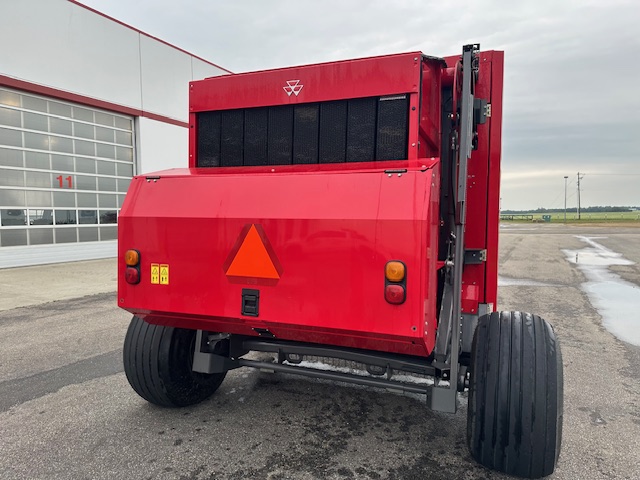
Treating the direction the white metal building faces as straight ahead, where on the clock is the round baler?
The round baler is roughly at 1 o'clock from the white metal building.

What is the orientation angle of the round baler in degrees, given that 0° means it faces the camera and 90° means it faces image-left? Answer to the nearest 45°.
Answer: approximately 225°

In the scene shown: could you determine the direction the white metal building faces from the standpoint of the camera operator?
facing the viewer and to the right of the viewer

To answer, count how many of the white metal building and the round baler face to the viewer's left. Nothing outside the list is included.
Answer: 0

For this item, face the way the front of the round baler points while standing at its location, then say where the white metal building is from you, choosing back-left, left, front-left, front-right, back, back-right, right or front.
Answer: left
